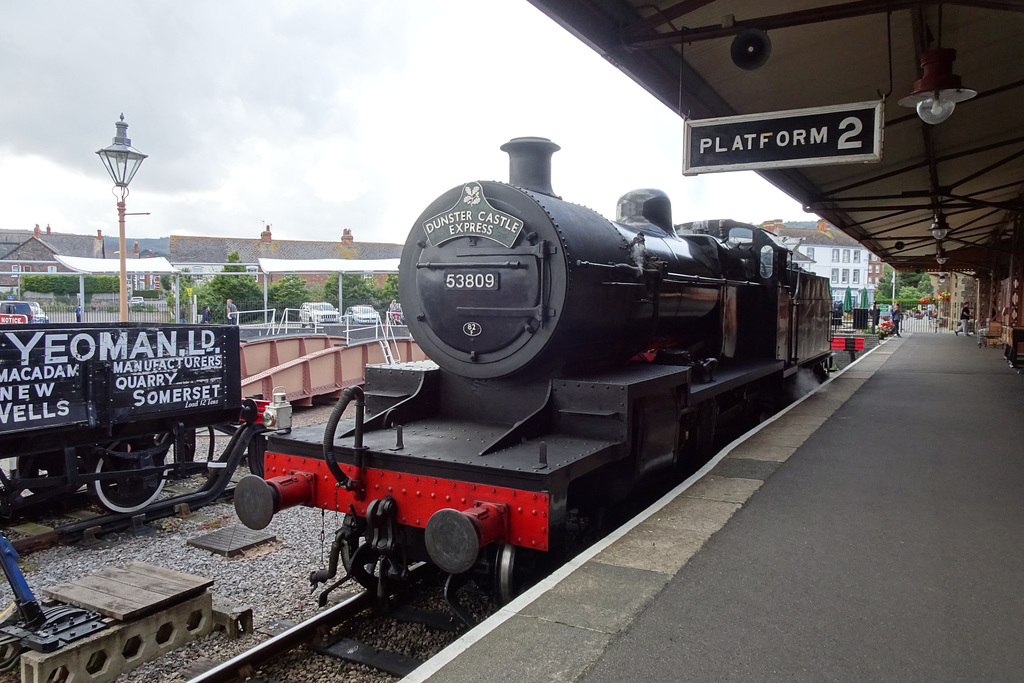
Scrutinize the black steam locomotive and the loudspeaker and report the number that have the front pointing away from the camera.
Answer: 0

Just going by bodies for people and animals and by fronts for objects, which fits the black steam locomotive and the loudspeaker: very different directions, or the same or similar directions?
same or similar directions

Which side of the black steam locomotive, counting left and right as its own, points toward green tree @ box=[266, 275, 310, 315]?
right

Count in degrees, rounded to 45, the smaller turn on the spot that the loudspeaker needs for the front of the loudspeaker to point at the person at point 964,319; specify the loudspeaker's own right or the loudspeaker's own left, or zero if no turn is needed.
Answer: approximately 180°

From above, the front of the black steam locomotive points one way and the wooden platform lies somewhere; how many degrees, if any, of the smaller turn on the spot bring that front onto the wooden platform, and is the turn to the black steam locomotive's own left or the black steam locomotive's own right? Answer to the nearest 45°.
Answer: approximately 45° to the black steam locomotive's own right

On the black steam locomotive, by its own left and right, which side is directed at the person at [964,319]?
back

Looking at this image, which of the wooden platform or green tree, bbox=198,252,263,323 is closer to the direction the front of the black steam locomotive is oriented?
the wooden platform

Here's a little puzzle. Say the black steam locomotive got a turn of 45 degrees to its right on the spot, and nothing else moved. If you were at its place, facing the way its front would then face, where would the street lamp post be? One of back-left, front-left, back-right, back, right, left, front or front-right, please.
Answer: front-right

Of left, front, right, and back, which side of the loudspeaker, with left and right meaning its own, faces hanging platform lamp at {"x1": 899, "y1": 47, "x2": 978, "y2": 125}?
left

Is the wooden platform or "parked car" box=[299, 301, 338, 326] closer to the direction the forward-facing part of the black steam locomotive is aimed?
the wooden platform

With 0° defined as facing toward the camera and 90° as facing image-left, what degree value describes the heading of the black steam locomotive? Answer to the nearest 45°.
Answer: approximately 45°

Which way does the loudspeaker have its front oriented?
toward the camera

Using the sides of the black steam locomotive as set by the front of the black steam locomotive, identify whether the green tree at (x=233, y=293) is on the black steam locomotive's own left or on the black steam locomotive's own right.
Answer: on the black steam locomotive's own right

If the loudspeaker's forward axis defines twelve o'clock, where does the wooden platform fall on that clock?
The wooden platform is roughly at 2 o'clock from the loudspeaker.
